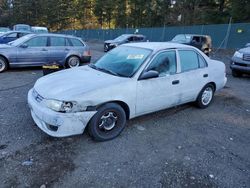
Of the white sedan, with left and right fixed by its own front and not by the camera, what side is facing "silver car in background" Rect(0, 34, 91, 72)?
right

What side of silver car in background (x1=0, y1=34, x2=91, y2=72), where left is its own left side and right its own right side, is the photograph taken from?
left

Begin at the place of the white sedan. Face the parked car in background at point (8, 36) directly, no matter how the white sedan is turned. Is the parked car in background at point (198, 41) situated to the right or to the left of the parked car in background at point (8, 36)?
right

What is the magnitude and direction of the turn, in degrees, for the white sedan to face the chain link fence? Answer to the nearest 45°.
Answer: approximately 180°

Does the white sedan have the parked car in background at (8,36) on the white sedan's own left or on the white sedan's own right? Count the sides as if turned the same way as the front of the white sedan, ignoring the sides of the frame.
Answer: on the white sedan's own right

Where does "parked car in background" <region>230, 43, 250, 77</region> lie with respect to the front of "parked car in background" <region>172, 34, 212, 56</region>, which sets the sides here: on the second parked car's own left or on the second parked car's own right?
on the second parked car's own left

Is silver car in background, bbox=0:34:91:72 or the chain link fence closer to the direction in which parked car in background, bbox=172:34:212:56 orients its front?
the silver car in background

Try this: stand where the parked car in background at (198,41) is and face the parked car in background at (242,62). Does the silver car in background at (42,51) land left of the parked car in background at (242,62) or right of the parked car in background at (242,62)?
right

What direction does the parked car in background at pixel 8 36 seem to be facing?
to the viewer's left
